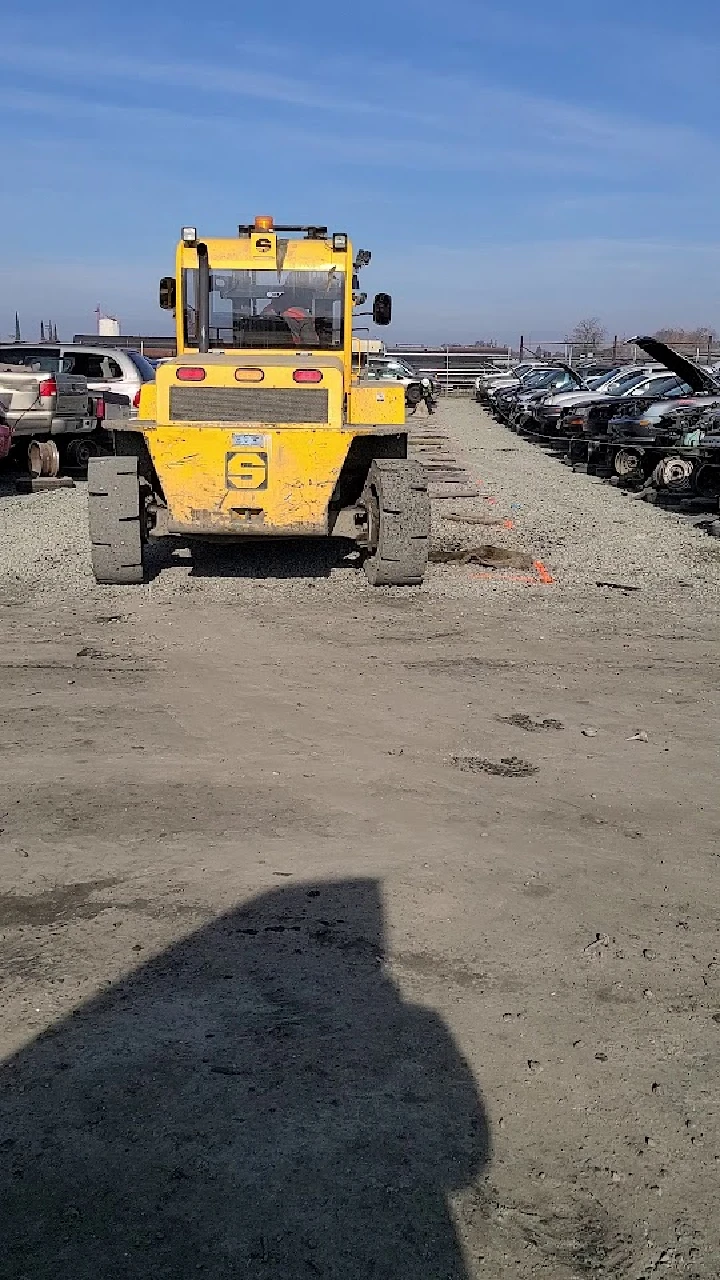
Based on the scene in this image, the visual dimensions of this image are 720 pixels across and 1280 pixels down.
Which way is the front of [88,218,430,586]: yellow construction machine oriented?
away from the camera

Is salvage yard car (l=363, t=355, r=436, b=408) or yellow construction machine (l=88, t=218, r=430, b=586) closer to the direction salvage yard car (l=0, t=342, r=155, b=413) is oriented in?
the salvage yard car

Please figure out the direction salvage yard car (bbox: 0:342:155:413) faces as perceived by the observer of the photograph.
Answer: facing away from the viewer and to the left of the viewer

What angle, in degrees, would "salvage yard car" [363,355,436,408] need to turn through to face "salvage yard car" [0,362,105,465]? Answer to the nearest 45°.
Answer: approximately 45° to its right

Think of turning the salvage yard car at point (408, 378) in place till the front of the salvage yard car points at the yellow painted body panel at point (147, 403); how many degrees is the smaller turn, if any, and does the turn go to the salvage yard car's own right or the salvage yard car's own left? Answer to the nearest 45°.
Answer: approximately 45° to the salvage yard car's own right

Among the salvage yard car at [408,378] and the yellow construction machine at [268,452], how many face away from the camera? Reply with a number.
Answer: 1

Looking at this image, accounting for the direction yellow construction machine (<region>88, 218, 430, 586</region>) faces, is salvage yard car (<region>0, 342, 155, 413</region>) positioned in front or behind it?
in front

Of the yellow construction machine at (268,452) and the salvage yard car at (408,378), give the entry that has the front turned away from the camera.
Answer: the yellow construction machine

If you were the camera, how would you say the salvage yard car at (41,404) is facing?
facing away from the viewer and to the left of the viewer

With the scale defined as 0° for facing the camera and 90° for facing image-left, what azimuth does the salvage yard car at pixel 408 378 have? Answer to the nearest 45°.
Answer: approximately 315°

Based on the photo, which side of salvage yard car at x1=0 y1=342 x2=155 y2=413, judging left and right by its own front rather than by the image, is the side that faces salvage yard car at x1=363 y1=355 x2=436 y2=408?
right
